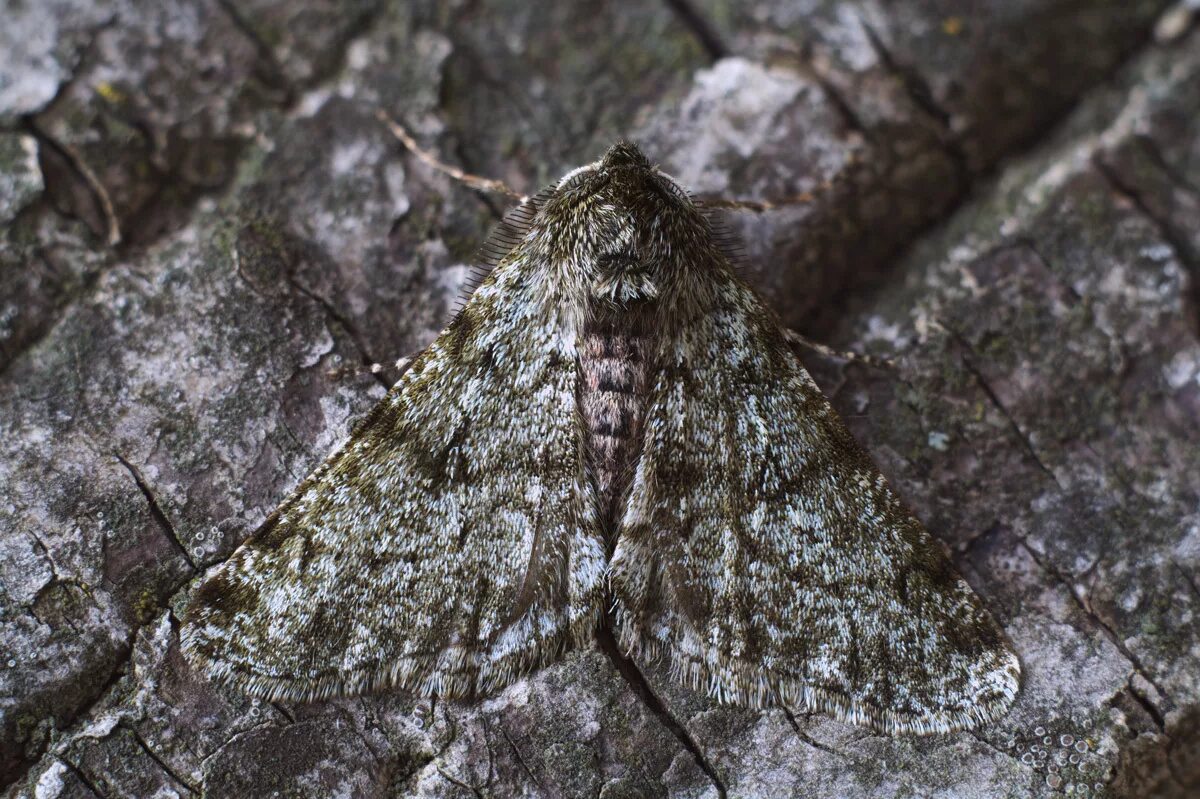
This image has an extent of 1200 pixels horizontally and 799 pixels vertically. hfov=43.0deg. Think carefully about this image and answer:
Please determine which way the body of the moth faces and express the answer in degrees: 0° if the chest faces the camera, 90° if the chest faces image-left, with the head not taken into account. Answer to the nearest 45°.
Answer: approximately 180°
